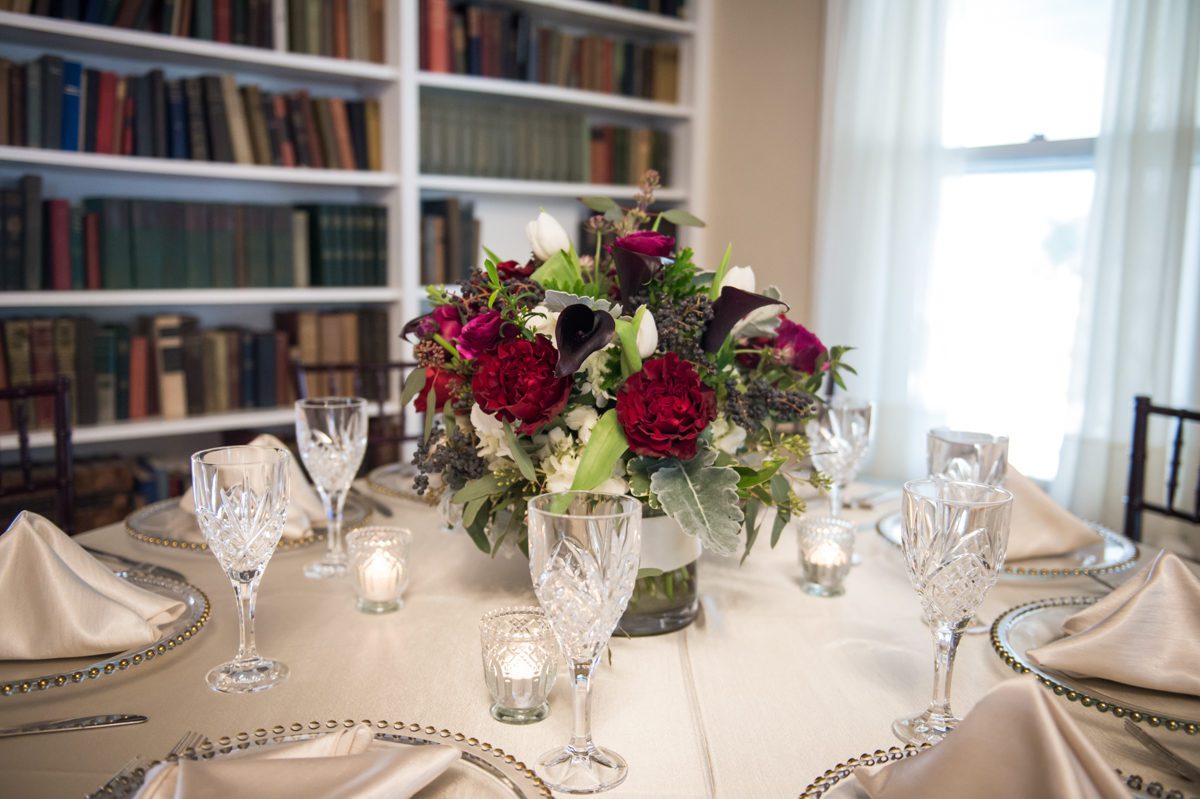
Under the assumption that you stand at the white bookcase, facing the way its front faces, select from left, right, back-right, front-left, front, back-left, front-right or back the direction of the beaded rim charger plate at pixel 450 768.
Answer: front-right

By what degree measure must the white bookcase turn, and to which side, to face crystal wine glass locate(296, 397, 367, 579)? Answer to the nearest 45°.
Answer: approximately 45° to its right

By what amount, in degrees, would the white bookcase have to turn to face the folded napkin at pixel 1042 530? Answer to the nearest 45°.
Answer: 0° — it already faces it

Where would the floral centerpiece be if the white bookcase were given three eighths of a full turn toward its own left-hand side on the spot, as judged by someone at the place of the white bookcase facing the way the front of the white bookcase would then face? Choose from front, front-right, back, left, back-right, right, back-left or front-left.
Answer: back

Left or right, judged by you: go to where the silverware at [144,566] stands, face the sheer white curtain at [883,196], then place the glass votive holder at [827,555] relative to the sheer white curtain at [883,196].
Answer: right

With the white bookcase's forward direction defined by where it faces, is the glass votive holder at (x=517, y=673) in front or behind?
in front

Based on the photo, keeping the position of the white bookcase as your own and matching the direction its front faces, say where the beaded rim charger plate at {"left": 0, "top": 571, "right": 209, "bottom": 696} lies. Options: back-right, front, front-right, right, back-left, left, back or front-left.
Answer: front-right

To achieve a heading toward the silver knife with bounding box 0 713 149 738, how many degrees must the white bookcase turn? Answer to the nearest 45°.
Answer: approximately 45° to its right

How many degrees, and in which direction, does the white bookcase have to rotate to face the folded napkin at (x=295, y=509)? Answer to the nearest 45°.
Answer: approximately 45° to its right

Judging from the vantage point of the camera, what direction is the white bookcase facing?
facing the viewer and to the right of the viewer

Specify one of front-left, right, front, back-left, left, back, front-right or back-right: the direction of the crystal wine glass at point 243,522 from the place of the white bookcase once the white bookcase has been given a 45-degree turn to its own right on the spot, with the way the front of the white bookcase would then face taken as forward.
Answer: front
